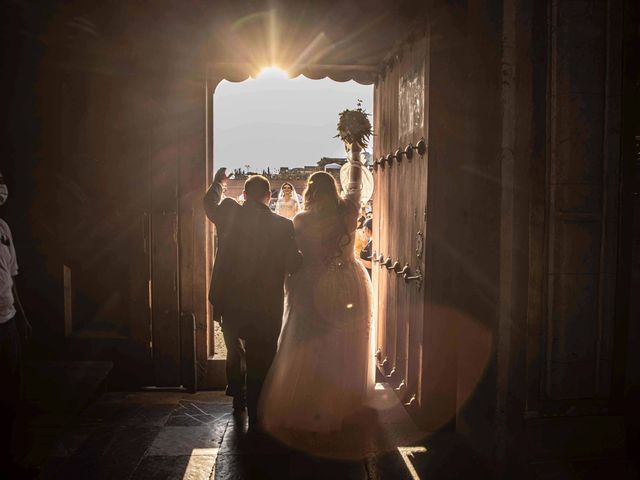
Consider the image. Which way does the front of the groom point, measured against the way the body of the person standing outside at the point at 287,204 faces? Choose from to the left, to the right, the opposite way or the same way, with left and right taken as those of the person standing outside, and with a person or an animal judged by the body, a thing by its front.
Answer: the opposite way

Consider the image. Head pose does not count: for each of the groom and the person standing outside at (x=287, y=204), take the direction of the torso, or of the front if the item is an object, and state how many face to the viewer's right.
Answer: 0

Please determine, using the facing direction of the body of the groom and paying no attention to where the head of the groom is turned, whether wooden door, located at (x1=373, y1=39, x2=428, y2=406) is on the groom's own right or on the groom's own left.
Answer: on the groom's own right

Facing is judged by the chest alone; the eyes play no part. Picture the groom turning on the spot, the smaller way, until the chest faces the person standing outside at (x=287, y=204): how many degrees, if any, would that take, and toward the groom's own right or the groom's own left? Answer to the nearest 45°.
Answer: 0° — they already face them

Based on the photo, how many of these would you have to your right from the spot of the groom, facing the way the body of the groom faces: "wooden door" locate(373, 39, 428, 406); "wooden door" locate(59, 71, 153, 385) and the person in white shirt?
1

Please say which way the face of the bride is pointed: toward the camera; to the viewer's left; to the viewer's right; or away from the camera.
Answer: away from the camera

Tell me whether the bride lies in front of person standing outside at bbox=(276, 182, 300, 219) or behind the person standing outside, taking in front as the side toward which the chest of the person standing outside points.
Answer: in front

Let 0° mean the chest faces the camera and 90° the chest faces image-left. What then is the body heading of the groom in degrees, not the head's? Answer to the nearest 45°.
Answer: approximately 180°

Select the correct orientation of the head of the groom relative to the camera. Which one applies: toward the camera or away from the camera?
away from the camera
